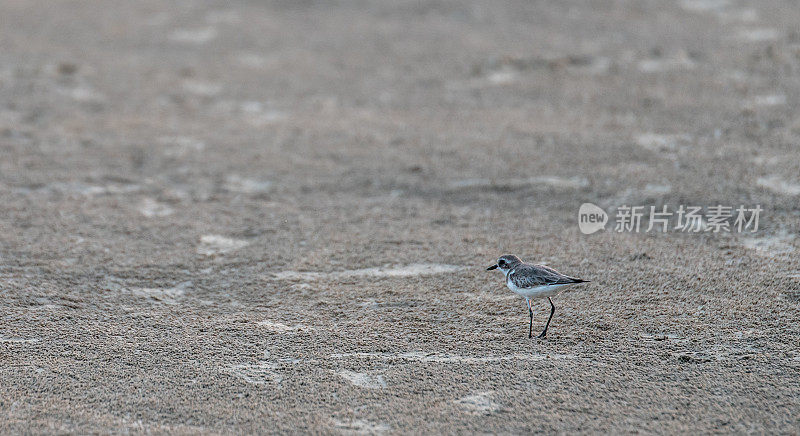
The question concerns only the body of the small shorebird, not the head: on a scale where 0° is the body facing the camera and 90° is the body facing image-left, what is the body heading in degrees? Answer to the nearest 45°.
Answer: approximately 90°
